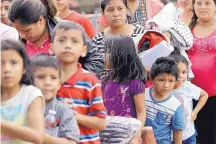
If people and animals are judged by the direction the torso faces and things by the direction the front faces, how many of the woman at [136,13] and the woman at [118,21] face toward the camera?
2

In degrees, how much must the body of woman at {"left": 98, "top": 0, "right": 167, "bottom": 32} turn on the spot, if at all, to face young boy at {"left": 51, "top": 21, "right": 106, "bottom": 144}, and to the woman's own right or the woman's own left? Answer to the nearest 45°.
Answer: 0° — they already face them

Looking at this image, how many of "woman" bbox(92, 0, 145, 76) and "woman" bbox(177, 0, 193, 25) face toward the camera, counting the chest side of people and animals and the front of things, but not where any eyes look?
2

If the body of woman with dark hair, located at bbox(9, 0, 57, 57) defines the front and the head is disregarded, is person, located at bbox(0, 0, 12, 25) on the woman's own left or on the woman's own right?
on the woman's own right

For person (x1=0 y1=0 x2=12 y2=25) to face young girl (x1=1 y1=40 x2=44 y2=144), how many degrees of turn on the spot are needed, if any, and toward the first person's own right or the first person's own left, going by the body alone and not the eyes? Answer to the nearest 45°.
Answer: approximately 45° to the first person's own left
